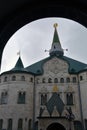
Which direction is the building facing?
toward the camera
